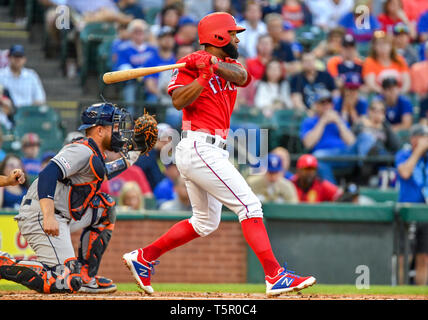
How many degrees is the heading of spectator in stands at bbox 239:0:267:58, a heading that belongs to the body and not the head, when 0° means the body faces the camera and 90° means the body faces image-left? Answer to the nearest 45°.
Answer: approximately 0°

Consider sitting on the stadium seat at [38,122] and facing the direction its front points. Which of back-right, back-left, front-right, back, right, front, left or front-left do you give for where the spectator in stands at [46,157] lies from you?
front

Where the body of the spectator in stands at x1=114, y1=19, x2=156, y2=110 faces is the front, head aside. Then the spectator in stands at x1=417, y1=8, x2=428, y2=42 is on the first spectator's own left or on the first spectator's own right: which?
on the first spectator's own left

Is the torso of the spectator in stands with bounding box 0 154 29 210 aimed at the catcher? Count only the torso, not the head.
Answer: yes

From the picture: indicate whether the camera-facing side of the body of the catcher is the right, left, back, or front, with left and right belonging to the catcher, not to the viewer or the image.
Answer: right

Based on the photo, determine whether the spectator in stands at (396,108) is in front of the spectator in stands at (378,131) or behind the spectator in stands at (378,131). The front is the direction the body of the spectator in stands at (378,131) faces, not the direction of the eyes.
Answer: behind

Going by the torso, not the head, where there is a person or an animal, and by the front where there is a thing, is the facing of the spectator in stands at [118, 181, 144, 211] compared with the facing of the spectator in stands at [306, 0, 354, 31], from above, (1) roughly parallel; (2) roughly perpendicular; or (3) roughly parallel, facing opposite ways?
roughly parallel

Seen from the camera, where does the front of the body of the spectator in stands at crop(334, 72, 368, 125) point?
toward the camera

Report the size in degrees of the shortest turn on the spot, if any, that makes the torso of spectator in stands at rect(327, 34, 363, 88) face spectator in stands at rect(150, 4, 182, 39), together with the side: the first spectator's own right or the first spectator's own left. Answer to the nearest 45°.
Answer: approximately 90° to the first spectator's own right

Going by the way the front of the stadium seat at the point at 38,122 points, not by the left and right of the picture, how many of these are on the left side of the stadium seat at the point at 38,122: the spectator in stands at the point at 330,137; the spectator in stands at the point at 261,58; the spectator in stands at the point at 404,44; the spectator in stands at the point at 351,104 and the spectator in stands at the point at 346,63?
5

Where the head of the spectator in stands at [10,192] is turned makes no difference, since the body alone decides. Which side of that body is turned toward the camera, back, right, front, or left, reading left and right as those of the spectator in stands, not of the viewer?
front

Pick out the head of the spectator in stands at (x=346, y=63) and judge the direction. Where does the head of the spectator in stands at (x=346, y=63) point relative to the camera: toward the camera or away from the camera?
toward the camera

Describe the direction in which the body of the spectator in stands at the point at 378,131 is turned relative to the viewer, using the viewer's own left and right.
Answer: facing the viewer

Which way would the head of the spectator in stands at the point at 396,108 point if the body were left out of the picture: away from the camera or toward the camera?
toward the camera

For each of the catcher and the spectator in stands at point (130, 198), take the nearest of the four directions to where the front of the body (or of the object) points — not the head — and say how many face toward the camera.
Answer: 1

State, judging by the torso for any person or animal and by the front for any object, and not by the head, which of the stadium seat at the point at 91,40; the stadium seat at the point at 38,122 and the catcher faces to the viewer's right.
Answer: the catcher

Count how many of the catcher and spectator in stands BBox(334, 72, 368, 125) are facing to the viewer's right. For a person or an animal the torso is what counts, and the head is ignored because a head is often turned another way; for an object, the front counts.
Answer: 1

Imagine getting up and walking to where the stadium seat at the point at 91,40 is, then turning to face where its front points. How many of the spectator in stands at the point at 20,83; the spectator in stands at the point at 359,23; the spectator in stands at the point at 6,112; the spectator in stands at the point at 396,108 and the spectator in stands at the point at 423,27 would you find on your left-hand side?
3
